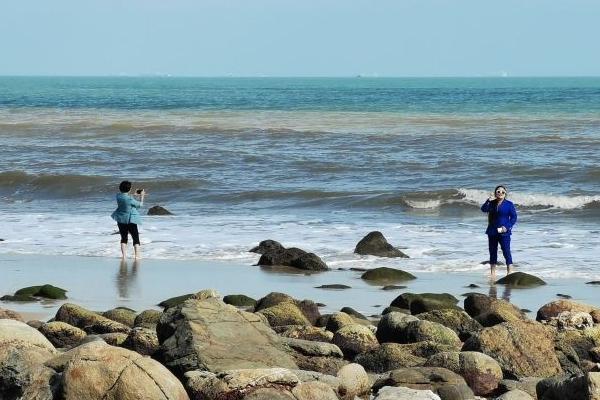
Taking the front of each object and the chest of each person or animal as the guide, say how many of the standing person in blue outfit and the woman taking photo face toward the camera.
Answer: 1

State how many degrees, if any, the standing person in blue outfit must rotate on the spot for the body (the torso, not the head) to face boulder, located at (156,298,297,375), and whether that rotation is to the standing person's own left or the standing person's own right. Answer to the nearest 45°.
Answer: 0° — they already face it

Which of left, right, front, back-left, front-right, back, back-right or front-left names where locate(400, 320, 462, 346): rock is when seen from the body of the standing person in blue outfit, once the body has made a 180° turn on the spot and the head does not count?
back

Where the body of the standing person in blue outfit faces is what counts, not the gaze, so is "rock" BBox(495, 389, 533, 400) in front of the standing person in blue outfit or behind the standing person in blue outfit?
in front

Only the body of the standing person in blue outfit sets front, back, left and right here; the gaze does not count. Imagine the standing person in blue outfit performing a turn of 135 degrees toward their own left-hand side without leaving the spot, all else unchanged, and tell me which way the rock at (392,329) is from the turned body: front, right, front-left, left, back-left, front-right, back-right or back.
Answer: back-right

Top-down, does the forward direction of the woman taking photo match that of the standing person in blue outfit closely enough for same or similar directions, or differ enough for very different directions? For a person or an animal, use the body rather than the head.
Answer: very different directions

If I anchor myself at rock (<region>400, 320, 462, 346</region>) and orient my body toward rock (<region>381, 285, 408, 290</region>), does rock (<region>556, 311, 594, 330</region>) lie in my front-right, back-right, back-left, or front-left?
front-right

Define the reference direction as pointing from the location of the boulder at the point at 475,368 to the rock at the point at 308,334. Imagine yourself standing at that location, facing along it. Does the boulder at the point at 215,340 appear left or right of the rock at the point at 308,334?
left

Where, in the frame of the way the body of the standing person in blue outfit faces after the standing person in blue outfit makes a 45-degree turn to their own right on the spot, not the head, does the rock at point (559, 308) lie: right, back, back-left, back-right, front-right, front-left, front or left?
front-left

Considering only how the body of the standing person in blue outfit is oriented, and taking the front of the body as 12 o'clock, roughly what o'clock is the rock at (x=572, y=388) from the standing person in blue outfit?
The rock is roughly at 12 o'clock from the standing person in blue outfit.

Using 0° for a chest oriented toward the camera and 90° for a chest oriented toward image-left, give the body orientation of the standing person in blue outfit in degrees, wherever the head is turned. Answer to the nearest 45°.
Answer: approximately 0°

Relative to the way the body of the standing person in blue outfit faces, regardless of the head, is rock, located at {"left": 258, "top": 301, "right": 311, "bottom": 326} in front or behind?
in front

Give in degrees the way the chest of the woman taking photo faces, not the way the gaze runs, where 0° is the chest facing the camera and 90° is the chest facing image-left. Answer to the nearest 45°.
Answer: approximately 225°
